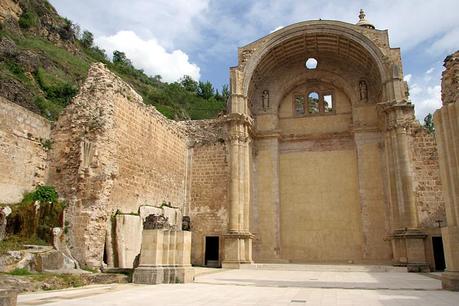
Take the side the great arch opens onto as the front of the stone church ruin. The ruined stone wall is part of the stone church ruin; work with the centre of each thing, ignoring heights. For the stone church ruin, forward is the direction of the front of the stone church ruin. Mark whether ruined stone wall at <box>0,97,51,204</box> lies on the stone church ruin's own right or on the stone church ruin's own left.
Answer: on the stone church ruin's own right

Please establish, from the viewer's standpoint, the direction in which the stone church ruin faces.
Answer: facing the viewer

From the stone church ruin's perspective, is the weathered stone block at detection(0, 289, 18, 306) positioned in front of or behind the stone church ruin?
in front

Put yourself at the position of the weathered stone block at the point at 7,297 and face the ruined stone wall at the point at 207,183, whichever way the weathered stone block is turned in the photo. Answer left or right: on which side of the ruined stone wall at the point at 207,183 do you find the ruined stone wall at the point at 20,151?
left

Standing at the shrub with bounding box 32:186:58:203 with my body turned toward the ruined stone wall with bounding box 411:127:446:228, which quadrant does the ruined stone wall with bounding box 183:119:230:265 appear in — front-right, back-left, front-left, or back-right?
front-left
